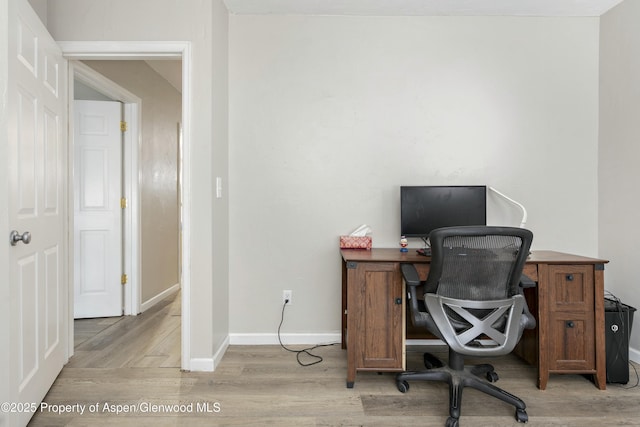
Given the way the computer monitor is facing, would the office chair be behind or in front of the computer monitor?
in front

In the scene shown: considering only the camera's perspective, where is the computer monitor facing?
facing the viewer

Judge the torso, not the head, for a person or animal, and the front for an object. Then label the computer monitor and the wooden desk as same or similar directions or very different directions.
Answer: same or similar directions

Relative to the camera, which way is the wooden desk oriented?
toward the camera

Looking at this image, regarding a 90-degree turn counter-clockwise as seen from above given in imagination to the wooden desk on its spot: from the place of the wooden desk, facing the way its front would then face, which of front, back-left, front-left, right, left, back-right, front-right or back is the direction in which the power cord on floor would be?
back

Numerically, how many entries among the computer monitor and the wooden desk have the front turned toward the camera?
2

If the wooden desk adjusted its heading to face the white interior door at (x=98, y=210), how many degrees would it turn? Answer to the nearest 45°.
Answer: approximately 90° to its right

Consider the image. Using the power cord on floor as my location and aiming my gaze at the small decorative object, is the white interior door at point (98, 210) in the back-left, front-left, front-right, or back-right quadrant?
back-left

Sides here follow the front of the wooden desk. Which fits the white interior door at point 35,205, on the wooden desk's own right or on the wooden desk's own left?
on the wooden desk's own right
